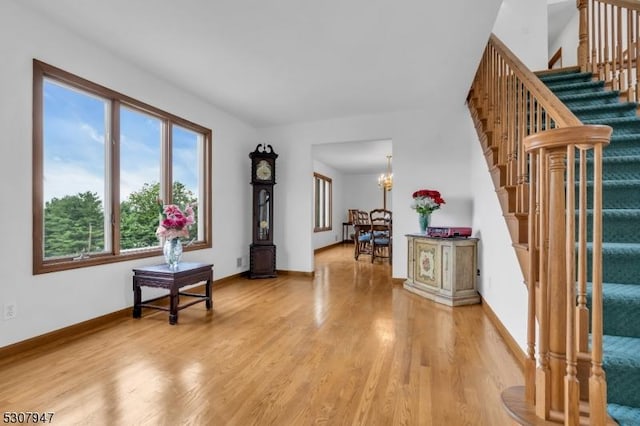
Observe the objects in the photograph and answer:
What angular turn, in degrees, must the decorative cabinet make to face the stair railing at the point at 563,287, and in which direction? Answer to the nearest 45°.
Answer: approximately 45° to its left

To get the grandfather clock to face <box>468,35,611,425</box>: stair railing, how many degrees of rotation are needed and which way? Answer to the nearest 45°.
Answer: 0° — it already faces it

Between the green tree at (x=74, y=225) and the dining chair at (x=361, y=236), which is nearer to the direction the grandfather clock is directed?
the green tree

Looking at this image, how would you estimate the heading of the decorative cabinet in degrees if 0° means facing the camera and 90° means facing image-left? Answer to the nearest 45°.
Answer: approximately 45°

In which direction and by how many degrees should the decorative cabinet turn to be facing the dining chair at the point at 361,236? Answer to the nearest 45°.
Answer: approximately 90° to its right

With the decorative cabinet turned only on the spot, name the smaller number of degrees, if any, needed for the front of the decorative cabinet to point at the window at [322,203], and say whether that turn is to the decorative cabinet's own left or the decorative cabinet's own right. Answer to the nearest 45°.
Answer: approximately 90° to the decorative cabinet's own right

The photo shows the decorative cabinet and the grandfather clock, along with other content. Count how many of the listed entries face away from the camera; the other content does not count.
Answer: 0

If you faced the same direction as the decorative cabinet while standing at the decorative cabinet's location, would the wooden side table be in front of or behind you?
in front

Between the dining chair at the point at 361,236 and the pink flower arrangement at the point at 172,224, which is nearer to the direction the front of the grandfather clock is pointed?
the pink flower arrangement

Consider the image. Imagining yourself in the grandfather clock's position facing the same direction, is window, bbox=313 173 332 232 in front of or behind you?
behind
